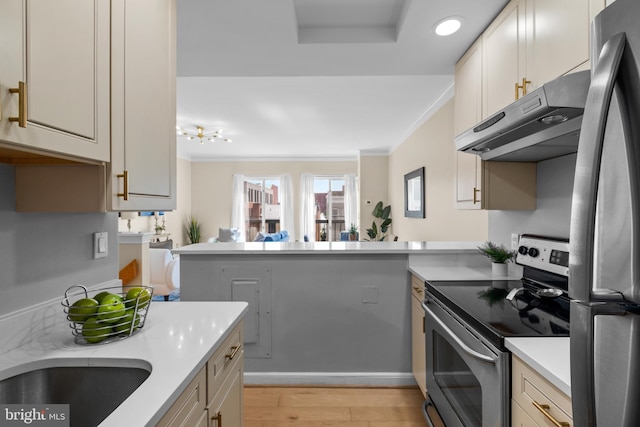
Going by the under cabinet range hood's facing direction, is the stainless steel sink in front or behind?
in front

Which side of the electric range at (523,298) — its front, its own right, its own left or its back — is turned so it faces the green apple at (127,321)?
front

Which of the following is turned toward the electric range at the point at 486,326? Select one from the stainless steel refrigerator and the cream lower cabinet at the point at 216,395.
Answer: the cream lower cabinet

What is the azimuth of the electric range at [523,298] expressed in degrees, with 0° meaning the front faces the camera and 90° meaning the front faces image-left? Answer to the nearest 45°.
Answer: approximately 45°

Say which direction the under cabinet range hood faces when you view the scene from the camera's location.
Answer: facing the viewer and to the left of the viewer

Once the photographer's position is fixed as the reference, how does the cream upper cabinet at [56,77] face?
facing the viewer and to the right of the viewer

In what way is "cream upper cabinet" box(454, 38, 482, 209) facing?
to the viewer's left

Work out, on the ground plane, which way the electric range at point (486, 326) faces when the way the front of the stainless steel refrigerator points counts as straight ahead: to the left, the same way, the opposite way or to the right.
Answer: the same way

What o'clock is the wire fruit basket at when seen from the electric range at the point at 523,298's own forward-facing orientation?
The wire fruit basket is roughly at 12 o'clock from the electric range.

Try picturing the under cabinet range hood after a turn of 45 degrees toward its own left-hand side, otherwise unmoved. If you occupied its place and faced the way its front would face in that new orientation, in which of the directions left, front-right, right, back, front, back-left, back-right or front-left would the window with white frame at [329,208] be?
back-right

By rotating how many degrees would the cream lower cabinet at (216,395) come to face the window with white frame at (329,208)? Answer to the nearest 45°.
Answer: approximately 45° to its left

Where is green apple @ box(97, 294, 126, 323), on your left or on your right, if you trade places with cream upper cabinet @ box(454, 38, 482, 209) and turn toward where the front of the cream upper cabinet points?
on your left

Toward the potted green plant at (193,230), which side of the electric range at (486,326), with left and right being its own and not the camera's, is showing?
right

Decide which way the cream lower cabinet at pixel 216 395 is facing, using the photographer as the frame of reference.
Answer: facing to the right of the viewer

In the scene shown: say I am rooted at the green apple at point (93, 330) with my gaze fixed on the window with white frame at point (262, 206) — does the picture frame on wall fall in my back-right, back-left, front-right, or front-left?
front-right

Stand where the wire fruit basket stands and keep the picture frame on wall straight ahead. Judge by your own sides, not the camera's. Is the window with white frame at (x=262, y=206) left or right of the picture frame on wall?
left

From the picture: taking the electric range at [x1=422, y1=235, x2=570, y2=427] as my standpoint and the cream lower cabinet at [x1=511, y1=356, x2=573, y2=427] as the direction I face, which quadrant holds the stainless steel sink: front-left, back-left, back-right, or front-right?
front-right
